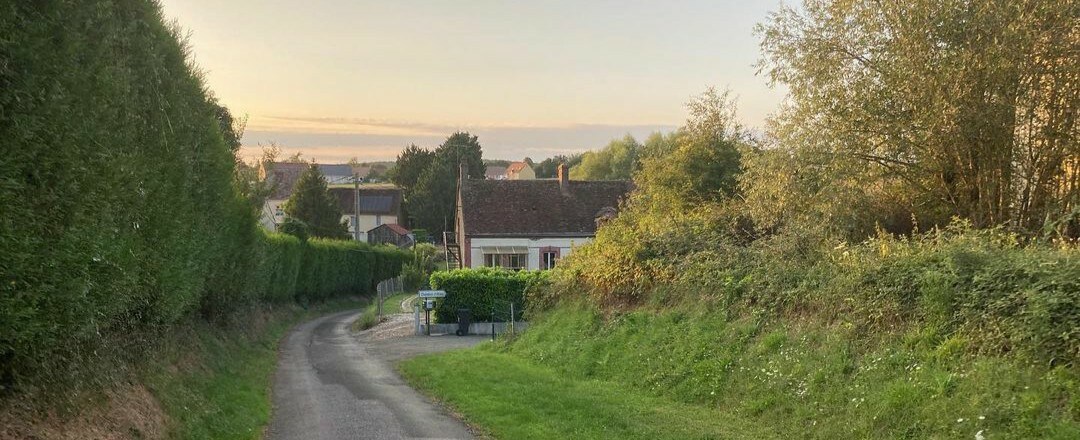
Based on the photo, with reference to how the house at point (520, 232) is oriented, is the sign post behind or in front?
in front

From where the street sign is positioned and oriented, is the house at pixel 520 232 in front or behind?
behind

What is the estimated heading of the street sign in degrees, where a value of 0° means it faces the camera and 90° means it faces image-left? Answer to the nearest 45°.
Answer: approximately 0°

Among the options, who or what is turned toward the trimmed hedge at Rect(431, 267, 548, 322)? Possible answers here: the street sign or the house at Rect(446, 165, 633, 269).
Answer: the house

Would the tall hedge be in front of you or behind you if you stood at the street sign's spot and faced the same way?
in front

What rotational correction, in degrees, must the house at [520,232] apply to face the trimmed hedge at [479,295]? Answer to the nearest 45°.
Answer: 0° — it already faces it

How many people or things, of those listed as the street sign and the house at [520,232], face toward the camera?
2

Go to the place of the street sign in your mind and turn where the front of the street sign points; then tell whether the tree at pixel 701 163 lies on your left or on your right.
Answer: on your left
